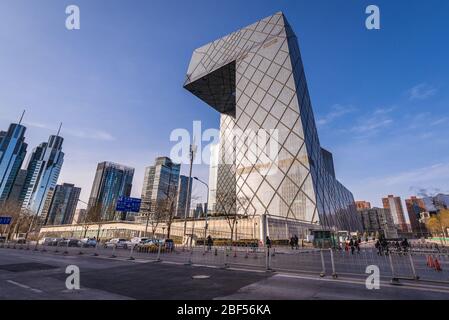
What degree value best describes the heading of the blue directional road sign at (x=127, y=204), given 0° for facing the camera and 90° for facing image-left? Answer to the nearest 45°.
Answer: approximately 0°
